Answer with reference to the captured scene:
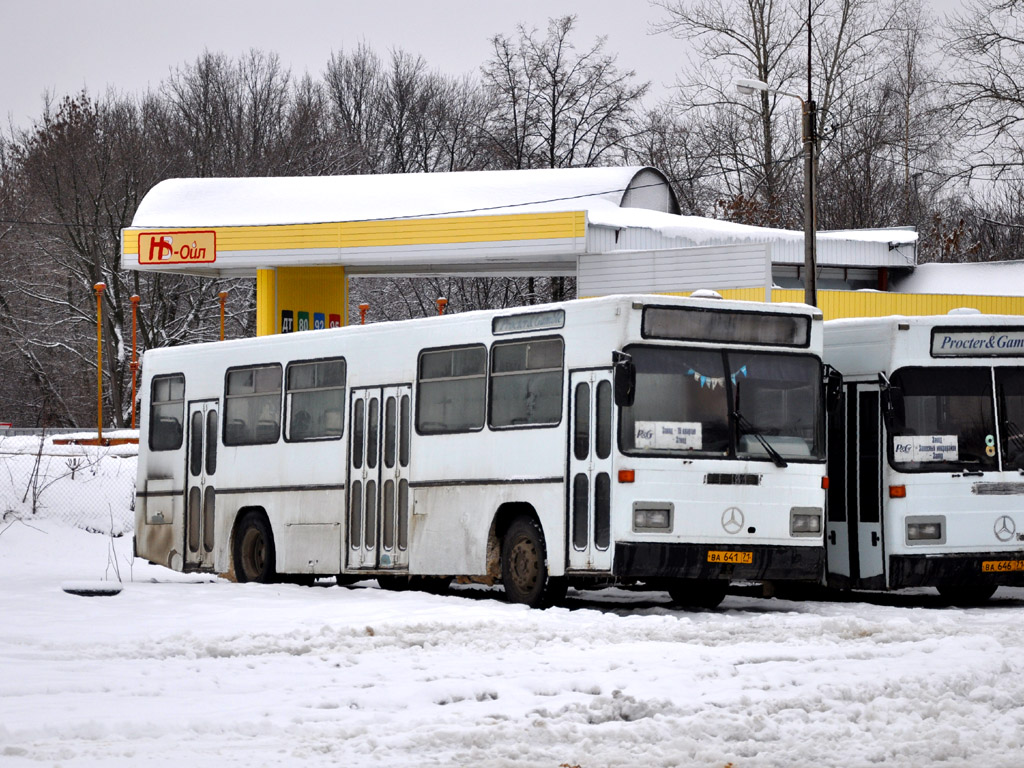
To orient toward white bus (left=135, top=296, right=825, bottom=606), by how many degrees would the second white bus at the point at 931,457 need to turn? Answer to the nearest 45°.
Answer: approximately 90° to its right

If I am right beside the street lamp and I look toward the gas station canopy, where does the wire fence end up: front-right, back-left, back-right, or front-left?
front-left

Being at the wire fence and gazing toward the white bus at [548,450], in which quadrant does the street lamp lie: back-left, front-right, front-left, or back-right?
front-left

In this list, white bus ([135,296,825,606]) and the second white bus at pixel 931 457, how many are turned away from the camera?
0

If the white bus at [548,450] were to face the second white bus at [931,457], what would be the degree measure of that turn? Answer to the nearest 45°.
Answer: approximately 45° to its left

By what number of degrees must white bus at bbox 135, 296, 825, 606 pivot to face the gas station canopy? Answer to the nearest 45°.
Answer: approximately 135° to its left

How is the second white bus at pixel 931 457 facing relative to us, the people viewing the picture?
facing the viewer and to the right of the viewer

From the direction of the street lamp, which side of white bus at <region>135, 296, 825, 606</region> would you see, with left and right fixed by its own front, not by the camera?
left

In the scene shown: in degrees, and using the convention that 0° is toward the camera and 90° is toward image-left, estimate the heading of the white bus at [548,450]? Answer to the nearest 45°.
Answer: approximately 315°

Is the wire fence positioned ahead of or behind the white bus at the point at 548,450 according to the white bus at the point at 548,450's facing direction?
behind

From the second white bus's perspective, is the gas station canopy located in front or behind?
behind

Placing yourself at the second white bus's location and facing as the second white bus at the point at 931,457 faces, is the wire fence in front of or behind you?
behind
